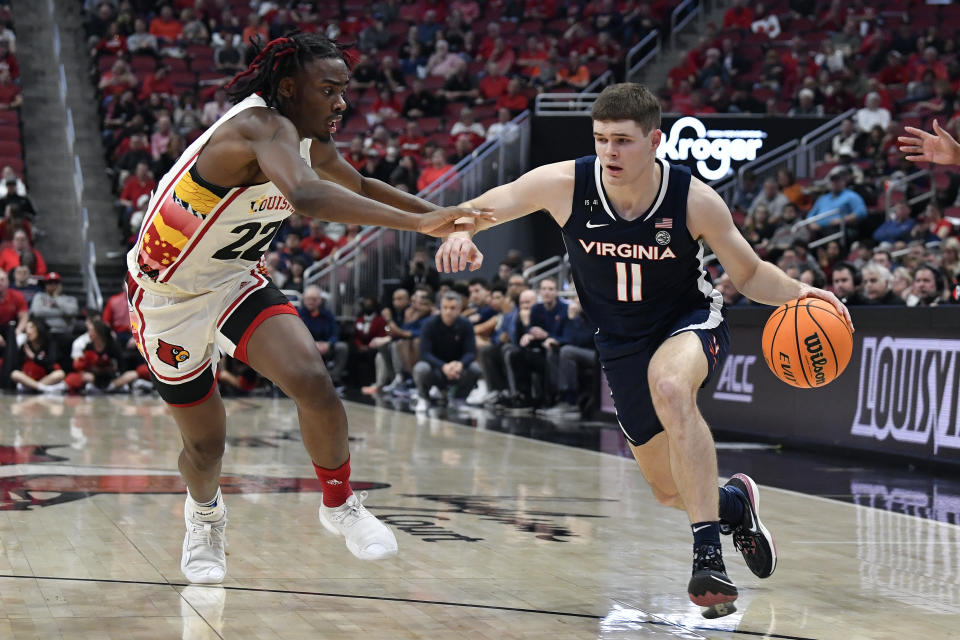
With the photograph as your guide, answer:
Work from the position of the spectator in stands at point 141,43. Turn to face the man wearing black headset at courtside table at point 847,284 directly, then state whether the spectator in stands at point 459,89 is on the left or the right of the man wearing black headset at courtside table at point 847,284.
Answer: left

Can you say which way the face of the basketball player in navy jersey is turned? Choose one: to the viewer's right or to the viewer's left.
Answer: to the viewer's left

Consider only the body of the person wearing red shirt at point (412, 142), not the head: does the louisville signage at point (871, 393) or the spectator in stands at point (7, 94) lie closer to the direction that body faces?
the louisville signage

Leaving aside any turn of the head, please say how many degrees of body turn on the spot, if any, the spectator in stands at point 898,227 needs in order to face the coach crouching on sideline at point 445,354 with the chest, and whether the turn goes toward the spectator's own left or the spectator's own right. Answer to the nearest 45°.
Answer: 0° — they already face them

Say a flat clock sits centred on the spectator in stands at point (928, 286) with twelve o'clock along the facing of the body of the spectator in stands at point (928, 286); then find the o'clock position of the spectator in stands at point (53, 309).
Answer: the spectator in stands at point (53, 309) is roughly at 2 o'clock from the spectator in stands at point (928, 286).

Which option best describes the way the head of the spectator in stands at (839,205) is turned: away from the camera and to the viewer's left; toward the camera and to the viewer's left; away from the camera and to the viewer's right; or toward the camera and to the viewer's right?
toward the camera and to the viewer's left

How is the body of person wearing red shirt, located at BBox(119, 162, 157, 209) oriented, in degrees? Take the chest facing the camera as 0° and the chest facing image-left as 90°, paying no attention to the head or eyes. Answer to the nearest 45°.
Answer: approximately 315°

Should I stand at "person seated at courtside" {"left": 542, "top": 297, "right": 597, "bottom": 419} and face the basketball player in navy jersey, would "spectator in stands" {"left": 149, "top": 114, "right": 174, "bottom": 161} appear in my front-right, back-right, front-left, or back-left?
back-right

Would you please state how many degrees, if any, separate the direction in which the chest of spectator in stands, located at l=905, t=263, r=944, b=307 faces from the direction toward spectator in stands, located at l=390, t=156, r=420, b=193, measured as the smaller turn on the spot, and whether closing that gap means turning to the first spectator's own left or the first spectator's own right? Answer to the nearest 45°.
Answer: approximately 90° to the first spectator's own right

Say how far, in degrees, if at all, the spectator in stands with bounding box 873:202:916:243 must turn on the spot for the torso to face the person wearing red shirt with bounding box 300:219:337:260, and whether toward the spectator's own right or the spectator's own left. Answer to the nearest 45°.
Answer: approximately 45° to the spectator's own right
